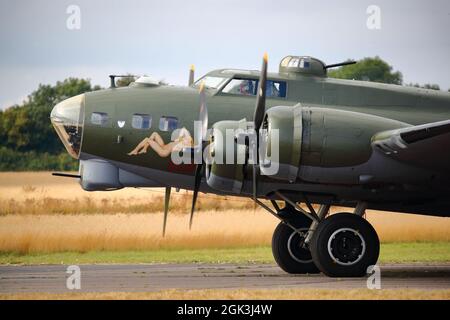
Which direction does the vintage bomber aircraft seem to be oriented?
to the viewer's left
